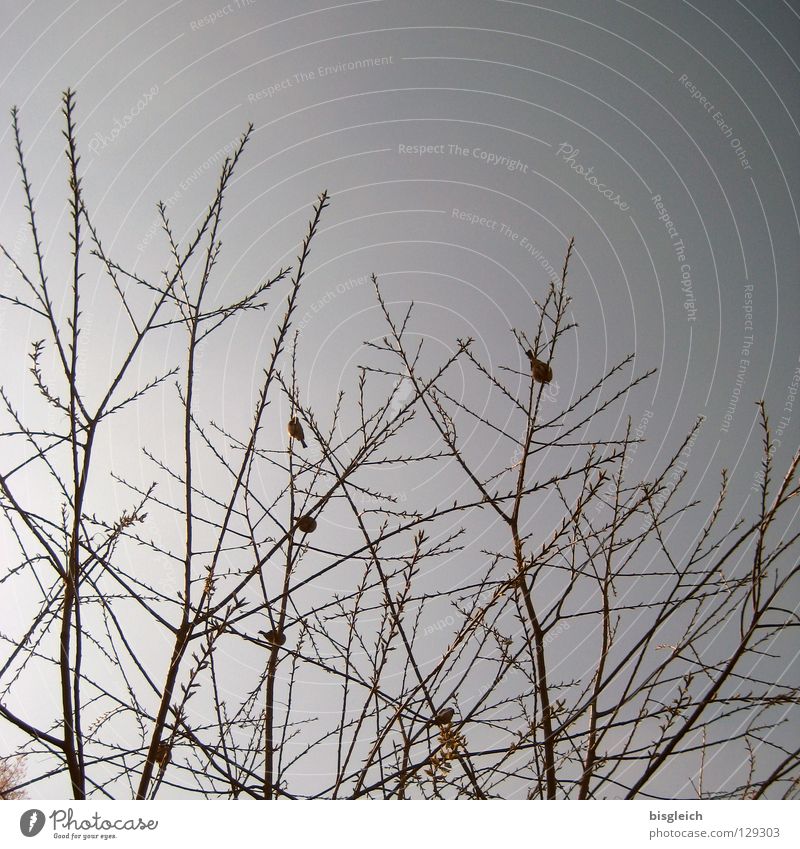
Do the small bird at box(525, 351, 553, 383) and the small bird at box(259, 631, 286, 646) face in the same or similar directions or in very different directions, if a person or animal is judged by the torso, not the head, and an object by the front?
same or similar directions
